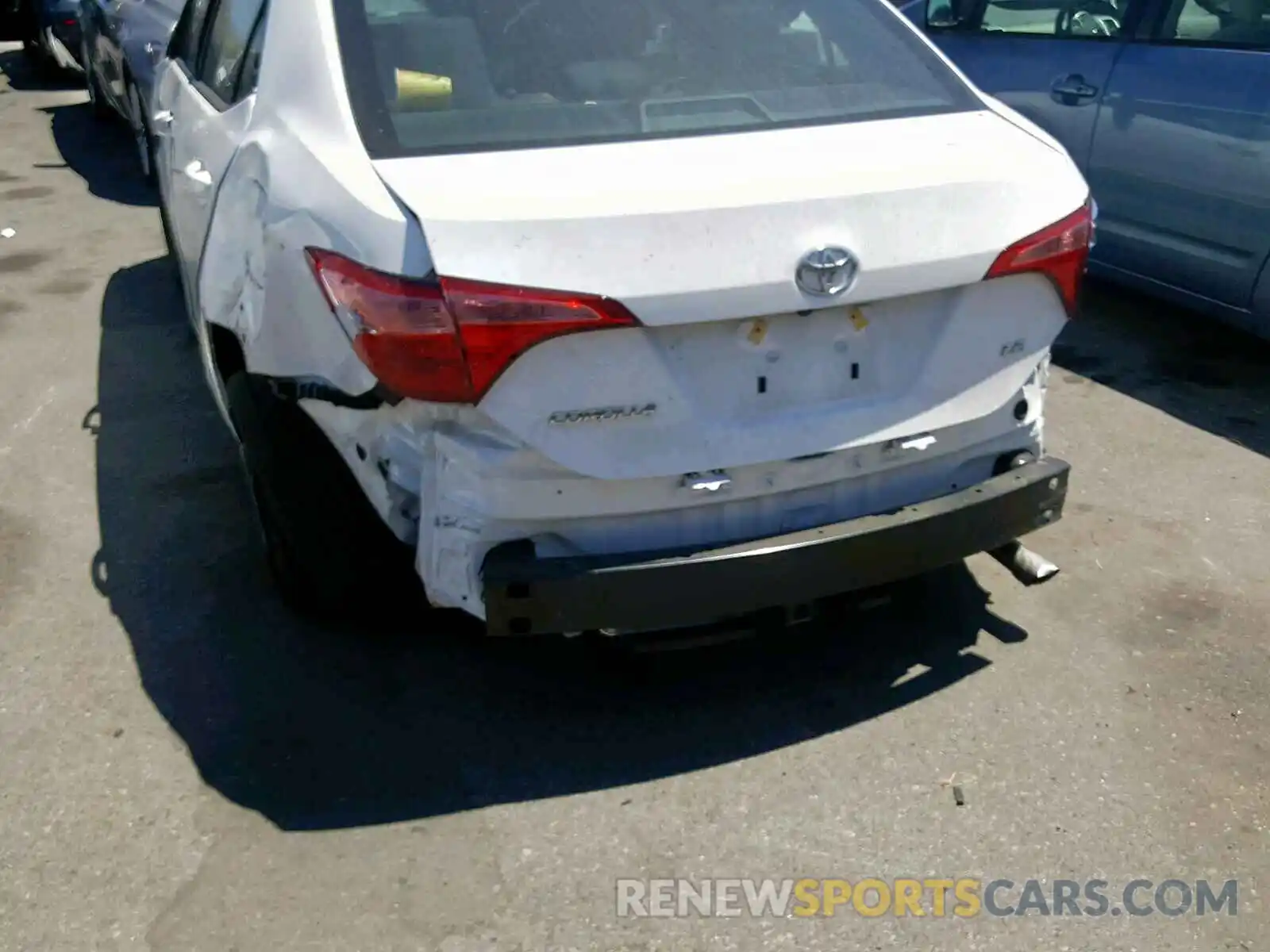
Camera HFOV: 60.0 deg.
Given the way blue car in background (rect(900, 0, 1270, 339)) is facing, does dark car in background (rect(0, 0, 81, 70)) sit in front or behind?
in front

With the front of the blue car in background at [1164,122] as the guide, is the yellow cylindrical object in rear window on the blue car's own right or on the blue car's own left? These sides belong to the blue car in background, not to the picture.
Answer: on the blue car's own left

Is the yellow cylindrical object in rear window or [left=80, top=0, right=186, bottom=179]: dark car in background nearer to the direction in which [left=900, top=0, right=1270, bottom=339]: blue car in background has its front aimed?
the dark car in background

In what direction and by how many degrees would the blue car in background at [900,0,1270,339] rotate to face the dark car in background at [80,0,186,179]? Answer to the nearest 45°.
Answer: approximately 45° to its left

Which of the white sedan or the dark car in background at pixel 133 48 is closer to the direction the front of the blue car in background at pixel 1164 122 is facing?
the dark car in background

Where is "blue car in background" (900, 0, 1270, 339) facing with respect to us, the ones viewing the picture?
facing away from the viewer and to the left of the viewer

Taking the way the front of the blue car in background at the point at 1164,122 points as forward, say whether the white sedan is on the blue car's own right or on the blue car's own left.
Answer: on the blue car's own left

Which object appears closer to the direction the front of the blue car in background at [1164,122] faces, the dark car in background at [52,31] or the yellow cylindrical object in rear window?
the dark car in background
